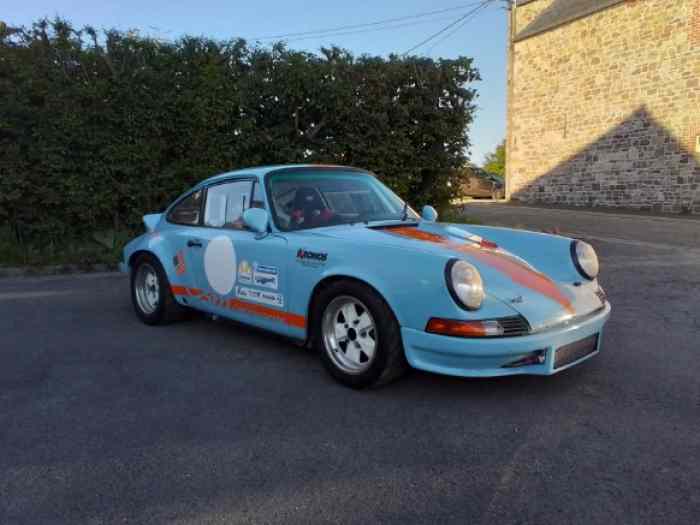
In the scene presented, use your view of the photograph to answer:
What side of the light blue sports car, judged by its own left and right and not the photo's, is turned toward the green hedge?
back

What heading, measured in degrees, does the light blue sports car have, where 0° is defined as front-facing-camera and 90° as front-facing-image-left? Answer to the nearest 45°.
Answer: approximately 315°
